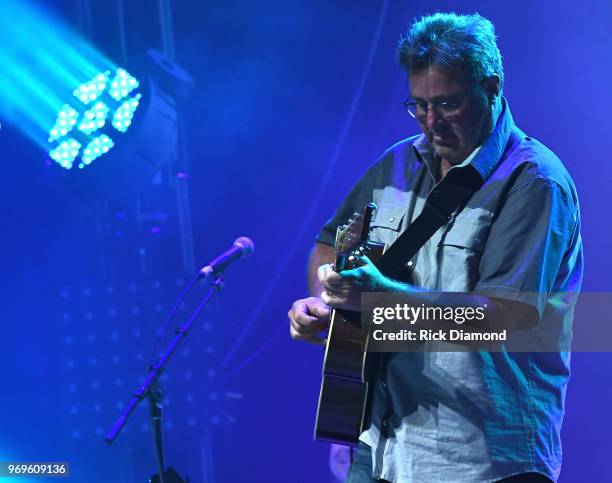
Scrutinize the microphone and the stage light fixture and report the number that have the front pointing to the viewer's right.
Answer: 1

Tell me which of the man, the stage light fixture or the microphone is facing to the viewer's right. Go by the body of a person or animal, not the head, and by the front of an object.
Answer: the microphone

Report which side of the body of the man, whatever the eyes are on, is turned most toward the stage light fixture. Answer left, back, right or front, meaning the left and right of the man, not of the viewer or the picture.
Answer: right

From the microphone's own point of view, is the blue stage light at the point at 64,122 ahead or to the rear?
to the rear

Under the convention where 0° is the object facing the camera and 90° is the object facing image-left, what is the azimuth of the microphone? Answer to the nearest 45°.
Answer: approximately 270°

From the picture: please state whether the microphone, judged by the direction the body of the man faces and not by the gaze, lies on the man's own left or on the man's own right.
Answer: on the man's own right

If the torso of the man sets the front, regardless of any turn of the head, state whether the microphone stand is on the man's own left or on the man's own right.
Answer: on the man's own right
